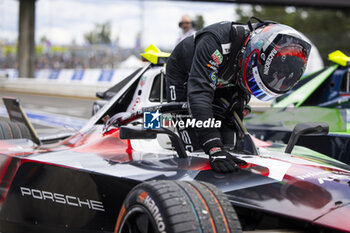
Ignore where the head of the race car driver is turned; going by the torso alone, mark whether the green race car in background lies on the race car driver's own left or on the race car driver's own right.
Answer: on the race car driver's own left

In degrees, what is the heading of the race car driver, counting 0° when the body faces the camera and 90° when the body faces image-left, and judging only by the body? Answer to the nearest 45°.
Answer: approximately 315°

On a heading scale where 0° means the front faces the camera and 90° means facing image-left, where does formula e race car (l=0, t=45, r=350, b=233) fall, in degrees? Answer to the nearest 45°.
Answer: approximately 315°

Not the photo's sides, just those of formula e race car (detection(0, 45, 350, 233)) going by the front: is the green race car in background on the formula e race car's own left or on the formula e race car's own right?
on the formula e race car's own left
